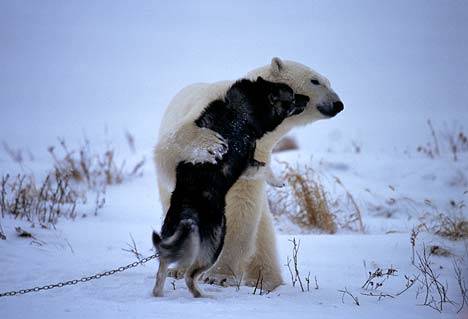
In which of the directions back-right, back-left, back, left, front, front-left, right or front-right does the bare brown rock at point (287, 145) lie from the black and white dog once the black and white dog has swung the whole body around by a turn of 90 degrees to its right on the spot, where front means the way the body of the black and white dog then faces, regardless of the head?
back-left

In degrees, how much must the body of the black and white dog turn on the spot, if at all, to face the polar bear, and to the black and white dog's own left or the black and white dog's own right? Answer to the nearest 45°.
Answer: approximately 45° to the black and white dog's own left

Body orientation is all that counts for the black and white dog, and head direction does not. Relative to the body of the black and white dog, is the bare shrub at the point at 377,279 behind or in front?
in front

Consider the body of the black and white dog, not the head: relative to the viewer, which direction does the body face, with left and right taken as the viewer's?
facing away from the viewer and to the right of the viewer
